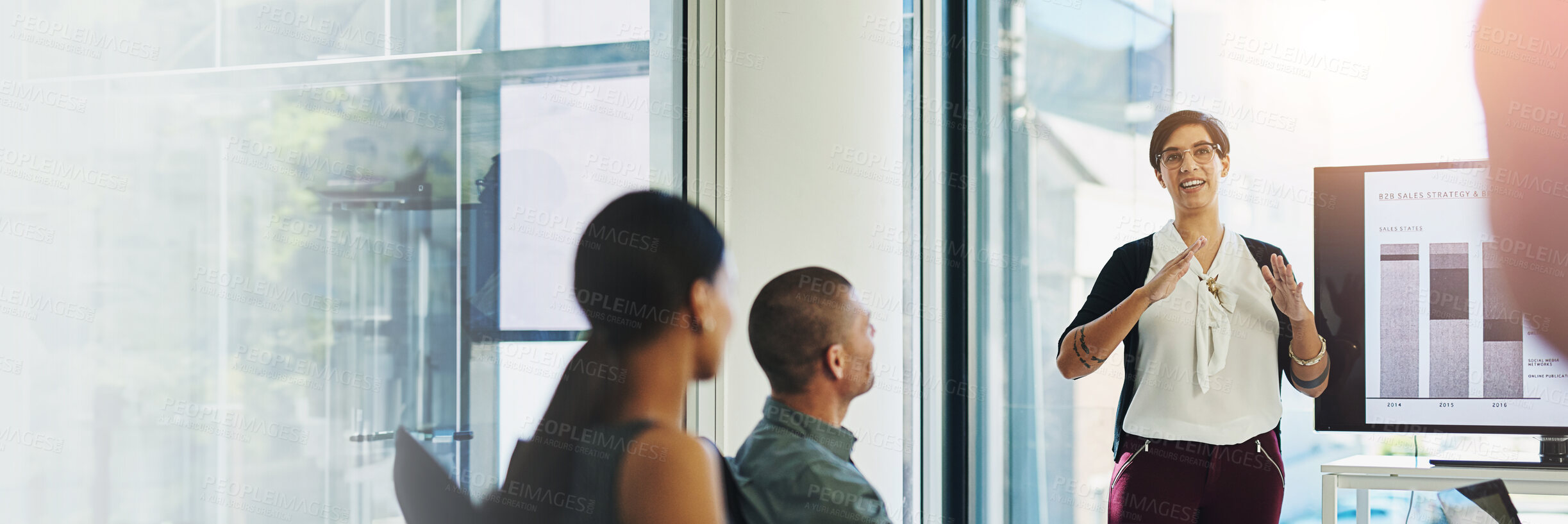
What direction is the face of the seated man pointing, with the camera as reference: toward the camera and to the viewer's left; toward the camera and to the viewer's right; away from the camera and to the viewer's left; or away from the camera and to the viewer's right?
away from the camera and to the viewer's right

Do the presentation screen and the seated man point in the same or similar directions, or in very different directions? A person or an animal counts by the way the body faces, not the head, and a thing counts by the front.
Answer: very different directions

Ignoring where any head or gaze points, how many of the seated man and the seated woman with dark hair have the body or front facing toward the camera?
0

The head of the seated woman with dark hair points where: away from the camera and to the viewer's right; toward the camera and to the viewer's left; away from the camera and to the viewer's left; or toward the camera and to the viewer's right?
away from the camera and to the viewer's right

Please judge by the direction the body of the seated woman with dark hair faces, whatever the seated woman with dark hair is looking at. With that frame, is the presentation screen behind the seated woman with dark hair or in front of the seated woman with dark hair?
in front

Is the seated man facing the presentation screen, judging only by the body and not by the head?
yes

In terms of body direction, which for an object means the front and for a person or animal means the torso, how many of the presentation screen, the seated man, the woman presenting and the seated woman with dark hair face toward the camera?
2

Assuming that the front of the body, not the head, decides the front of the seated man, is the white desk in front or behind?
in front

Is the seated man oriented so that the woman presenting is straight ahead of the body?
yes
